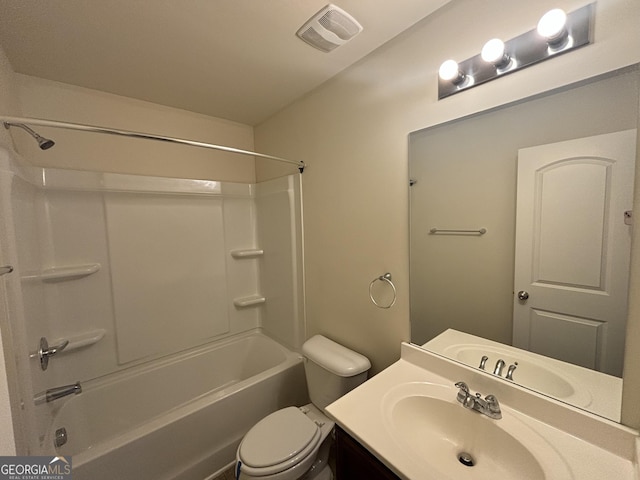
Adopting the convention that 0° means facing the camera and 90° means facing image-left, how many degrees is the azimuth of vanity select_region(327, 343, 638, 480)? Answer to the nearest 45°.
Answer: approximately 45°

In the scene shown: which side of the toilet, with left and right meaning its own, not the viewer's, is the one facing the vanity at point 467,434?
left

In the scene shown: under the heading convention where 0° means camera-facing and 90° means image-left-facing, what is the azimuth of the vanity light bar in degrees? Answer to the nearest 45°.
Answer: approximately 45°
